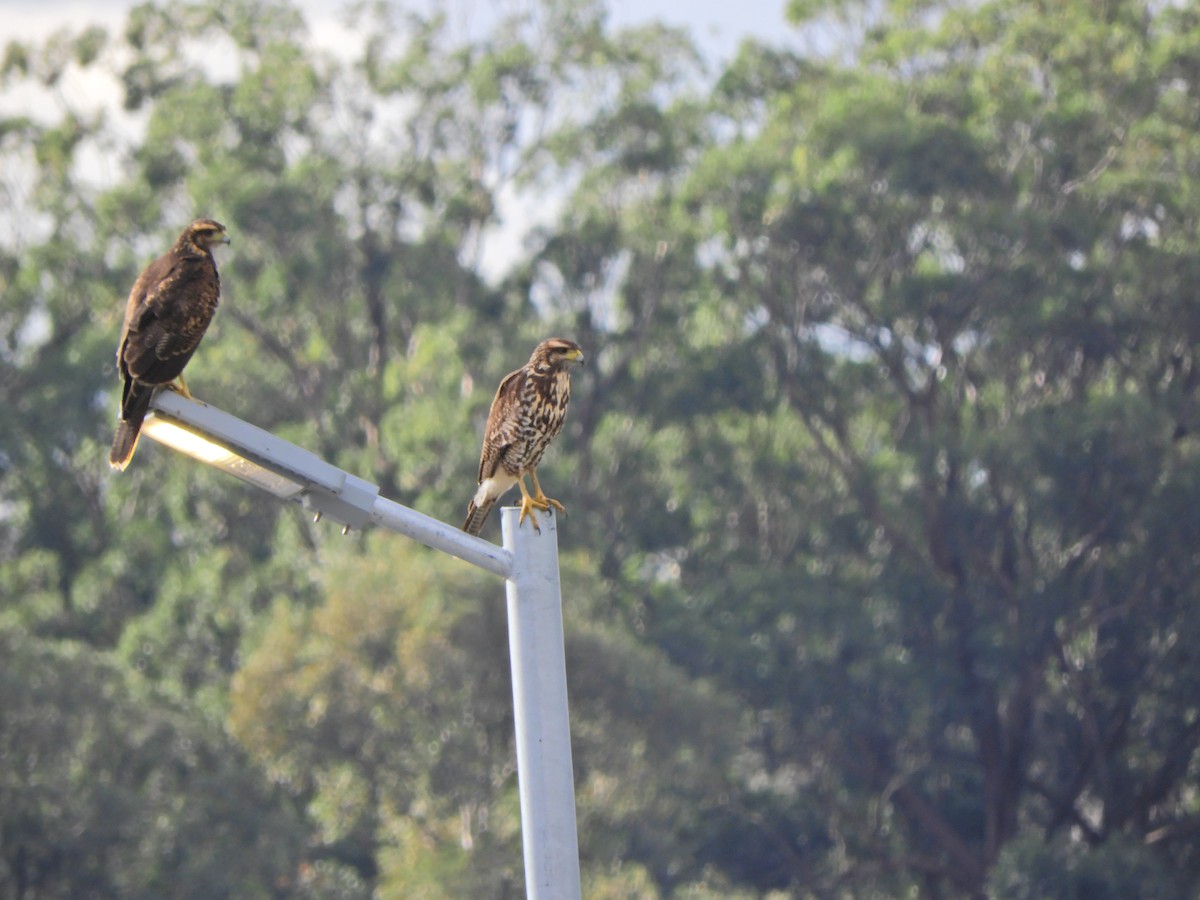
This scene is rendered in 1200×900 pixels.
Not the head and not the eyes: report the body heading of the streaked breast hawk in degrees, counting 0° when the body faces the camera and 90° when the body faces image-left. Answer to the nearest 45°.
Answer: approximately 315°

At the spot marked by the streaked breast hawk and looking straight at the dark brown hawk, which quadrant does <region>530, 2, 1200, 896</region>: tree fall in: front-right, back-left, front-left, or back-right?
back-right

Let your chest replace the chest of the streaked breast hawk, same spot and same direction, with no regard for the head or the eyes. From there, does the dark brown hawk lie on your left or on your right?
on your right
